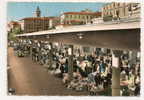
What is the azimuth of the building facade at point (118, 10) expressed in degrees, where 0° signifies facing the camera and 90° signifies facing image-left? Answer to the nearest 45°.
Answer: approximately 45°
